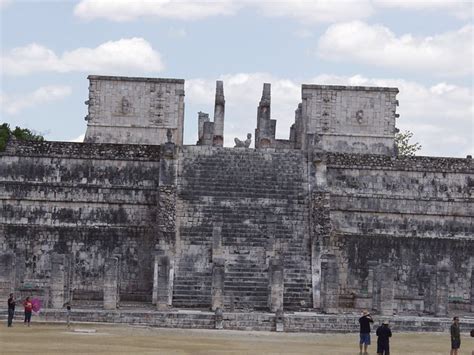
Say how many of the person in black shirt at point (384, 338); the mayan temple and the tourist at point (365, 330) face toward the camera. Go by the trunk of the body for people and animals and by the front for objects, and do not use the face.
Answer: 1

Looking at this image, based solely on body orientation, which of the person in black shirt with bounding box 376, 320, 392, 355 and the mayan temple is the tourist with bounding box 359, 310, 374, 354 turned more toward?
the mayan temple

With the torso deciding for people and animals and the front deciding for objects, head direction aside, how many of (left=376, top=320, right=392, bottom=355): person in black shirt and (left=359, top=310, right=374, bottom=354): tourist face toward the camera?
0

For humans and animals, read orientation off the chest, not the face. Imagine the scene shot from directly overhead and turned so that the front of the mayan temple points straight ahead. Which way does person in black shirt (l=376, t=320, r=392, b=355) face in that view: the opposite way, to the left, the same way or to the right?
the opposite way

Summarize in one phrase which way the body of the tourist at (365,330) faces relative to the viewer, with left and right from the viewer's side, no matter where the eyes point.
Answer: facing away from the viewer

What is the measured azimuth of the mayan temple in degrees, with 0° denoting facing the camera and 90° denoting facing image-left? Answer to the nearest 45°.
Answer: approximately 0°

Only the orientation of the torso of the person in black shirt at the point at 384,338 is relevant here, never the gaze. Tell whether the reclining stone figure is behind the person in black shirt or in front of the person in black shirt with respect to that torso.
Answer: in front

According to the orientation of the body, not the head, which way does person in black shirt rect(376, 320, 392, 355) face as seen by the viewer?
away from the camera

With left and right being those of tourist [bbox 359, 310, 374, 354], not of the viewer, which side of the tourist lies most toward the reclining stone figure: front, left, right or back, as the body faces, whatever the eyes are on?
front

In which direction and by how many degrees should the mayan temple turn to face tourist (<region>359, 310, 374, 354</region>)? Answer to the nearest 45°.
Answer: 0° — it already faces them

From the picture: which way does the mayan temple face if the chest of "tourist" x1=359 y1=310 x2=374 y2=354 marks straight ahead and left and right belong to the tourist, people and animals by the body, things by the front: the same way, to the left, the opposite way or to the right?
the opposite way
